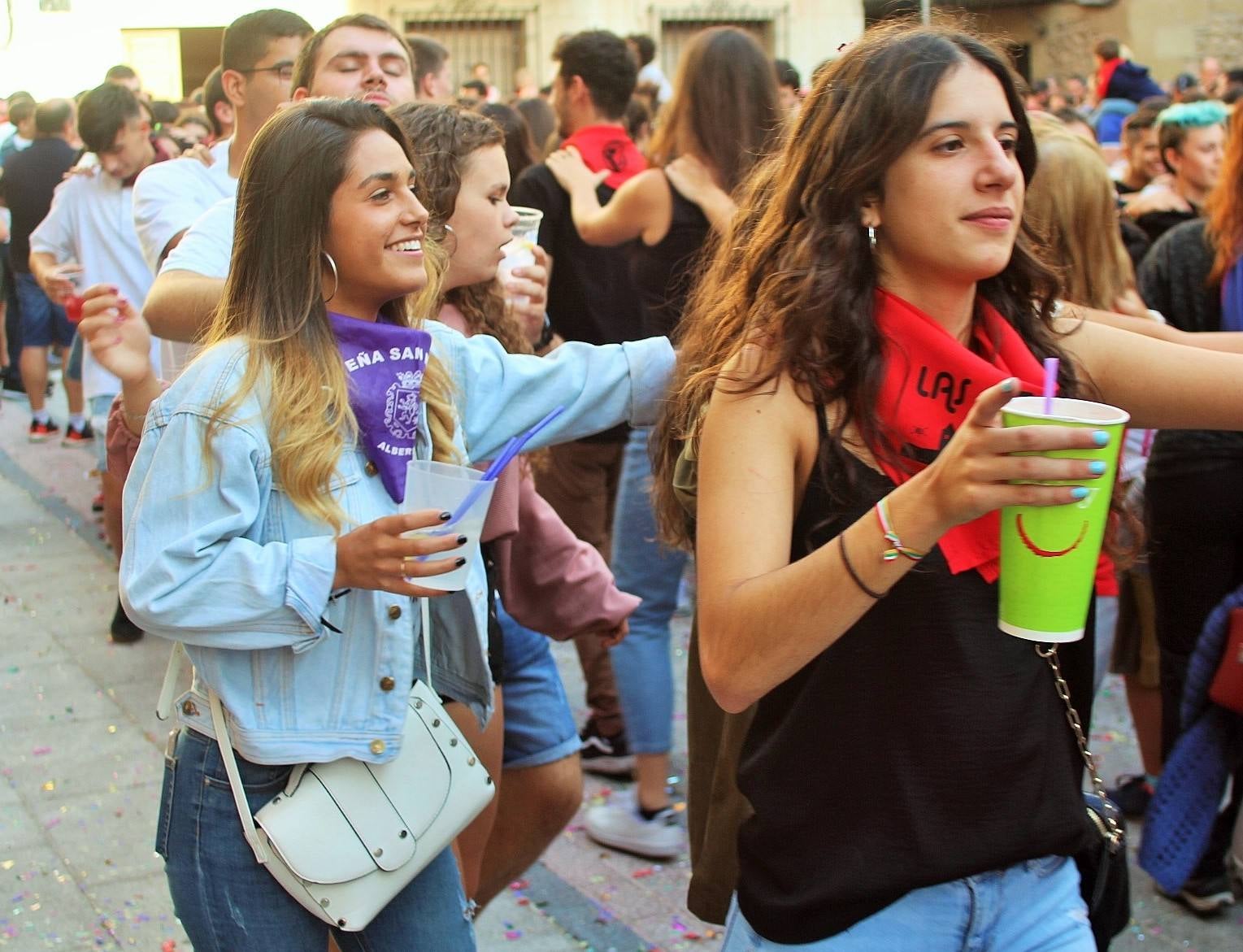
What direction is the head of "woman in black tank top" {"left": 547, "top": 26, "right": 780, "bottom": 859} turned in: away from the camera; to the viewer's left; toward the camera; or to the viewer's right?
away from the camera

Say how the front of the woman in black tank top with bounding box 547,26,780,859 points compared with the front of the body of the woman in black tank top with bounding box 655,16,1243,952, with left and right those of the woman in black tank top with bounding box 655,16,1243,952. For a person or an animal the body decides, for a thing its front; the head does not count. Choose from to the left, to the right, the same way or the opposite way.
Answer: the opposite way

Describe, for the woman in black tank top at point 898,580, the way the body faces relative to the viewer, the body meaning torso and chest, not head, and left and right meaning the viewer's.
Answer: facing the viewer and to the right of the viewer

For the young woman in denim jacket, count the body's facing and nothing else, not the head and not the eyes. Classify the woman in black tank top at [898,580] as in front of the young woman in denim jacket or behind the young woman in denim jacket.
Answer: in front

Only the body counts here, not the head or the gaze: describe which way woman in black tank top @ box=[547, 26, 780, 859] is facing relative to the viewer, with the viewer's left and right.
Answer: facing away from the viewer and to the left of the viewer

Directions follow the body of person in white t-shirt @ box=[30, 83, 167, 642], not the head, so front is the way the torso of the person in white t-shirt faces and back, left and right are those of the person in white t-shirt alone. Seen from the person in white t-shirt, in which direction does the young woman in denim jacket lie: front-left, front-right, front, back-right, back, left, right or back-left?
front-right

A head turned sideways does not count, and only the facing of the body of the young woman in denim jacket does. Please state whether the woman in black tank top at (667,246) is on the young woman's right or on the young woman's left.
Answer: on the young woman's left

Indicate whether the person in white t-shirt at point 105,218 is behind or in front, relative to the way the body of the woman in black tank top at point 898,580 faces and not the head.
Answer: behind

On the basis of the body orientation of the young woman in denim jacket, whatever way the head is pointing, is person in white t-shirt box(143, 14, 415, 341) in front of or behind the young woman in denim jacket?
behind
